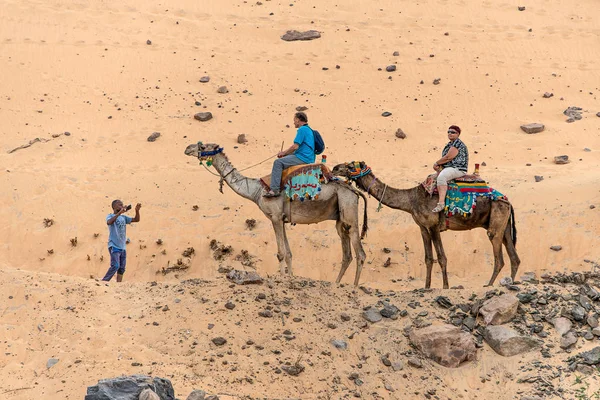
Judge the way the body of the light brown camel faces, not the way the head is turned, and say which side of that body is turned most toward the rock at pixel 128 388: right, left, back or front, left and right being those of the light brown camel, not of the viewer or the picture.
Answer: left

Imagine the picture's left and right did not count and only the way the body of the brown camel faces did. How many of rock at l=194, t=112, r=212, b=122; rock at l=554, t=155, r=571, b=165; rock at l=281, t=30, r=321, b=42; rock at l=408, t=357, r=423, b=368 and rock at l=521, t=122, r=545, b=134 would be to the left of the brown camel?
1

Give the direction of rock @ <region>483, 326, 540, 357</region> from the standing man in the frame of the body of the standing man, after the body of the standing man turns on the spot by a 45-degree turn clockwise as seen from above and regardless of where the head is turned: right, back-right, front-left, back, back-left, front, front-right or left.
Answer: front-left

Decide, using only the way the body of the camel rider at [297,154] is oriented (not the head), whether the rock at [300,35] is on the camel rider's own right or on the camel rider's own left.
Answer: on the camel rider's own right

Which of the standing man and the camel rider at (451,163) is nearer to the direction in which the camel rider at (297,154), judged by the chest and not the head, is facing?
the standing man

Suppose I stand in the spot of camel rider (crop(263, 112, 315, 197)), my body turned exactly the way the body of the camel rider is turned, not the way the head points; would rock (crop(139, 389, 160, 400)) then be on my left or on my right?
on my left

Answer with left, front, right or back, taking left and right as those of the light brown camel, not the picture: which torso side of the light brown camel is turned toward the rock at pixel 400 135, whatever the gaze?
right

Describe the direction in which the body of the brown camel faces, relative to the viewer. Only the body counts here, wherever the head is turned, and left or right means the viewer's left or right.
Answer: facing to the left of the viewer

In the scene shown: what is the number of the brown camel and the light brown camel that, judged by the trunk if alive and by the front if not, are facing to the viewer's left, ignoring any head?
2

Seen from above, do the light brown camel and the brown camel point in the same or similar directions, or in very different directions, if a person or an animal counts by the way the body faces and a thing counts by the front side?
same or similar directions

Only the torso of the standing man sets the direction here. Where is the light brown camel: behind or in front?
in front

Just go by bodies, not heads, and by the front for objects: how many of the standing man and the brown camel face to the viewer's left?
1

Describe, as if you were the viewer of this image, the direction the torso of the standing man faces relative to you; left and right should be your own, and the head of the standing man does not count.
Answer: facing the viewer and to the right of the viewer

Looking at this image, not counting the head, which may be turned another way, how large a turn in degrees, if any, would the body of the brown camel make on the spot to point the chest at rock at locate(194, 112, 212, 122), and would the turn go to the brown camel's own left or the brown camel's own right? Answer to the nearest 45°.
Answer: approximately 45° to the brown camel's own right

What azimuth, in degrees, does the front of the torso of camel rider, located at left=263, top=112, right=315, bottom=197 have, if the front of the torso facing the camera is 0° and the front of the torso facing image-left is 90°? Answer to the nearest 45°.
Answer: approximately 90°

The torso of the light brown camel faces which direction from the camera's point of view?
to the viewer's left
